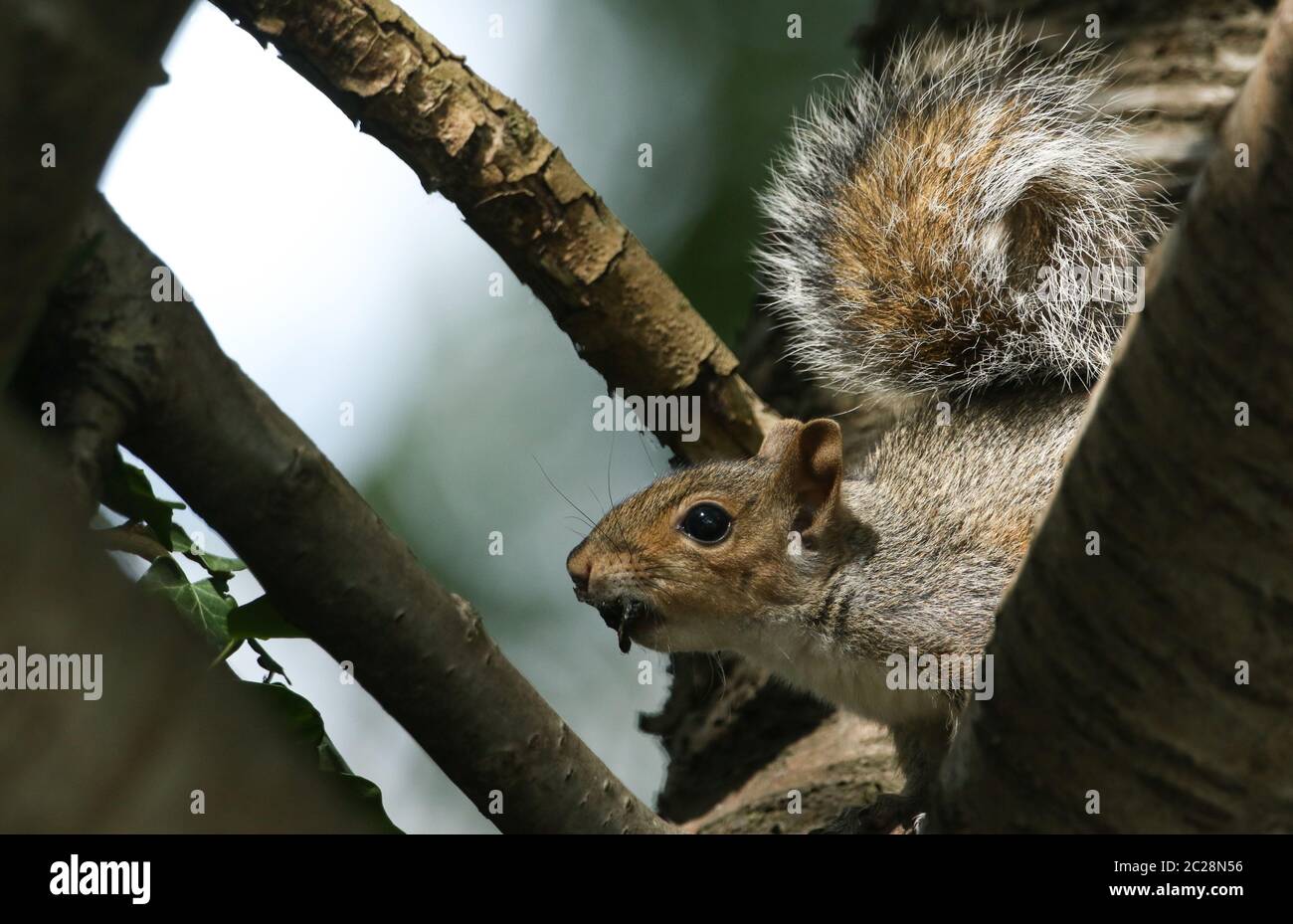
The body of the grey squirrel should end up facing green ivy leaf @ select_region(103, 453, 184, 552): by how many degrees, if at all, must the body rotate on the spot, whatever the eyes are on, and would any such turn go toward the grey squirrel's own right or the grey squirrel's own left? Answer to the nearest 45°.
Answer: approximately 45° to the grey squirrel's own left

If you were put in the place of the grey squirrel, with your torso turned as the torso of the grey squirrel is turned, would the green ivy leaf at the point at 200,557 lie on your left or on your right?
on your left

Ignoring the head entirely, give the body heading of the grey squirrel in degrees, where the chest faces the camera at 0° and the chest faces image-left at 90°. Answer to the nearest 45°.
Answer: approximately 90°

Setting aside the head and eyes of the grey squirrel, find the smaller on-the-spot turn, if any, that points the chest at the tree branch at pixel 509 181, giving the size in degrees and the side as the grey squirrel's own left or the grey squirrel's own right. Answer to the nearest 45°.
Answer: approximately 45° to the grey squirrel's own left

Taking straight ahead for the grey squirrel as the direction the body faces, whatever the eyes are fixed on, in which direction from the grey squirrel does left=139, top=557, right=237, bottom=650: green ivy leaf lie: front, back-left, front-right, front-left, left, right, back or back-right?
front-left
